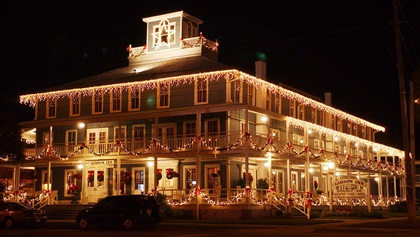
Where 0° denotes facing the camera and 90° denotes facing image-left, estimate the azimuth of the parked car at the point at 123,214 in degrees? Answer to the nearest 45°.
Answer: approximately 135°

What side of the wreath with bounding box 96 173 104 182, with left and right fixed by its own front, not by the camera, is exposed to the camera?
front

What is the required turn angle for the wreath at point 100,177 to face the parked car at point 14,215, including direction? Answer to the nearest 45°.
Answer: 0° — it already faces it

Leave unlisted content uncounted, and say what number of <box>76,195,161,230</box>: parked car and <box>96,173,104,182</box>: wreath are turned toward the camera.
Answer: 1

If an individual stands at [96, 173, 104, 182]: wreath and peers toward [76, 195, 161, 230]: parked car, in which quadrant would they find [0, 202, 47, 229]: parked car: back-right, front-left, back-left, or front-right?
front-right

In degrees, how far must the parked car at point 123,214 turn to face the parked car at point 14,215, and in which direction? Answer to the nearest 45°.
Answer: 0° — it already faces it

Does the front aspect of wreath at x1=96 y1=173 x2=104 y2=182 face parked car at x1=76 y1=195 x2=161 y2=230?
yes

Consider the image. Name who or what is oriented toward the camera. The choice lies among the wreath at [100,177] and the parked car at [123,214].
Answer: the wreath
